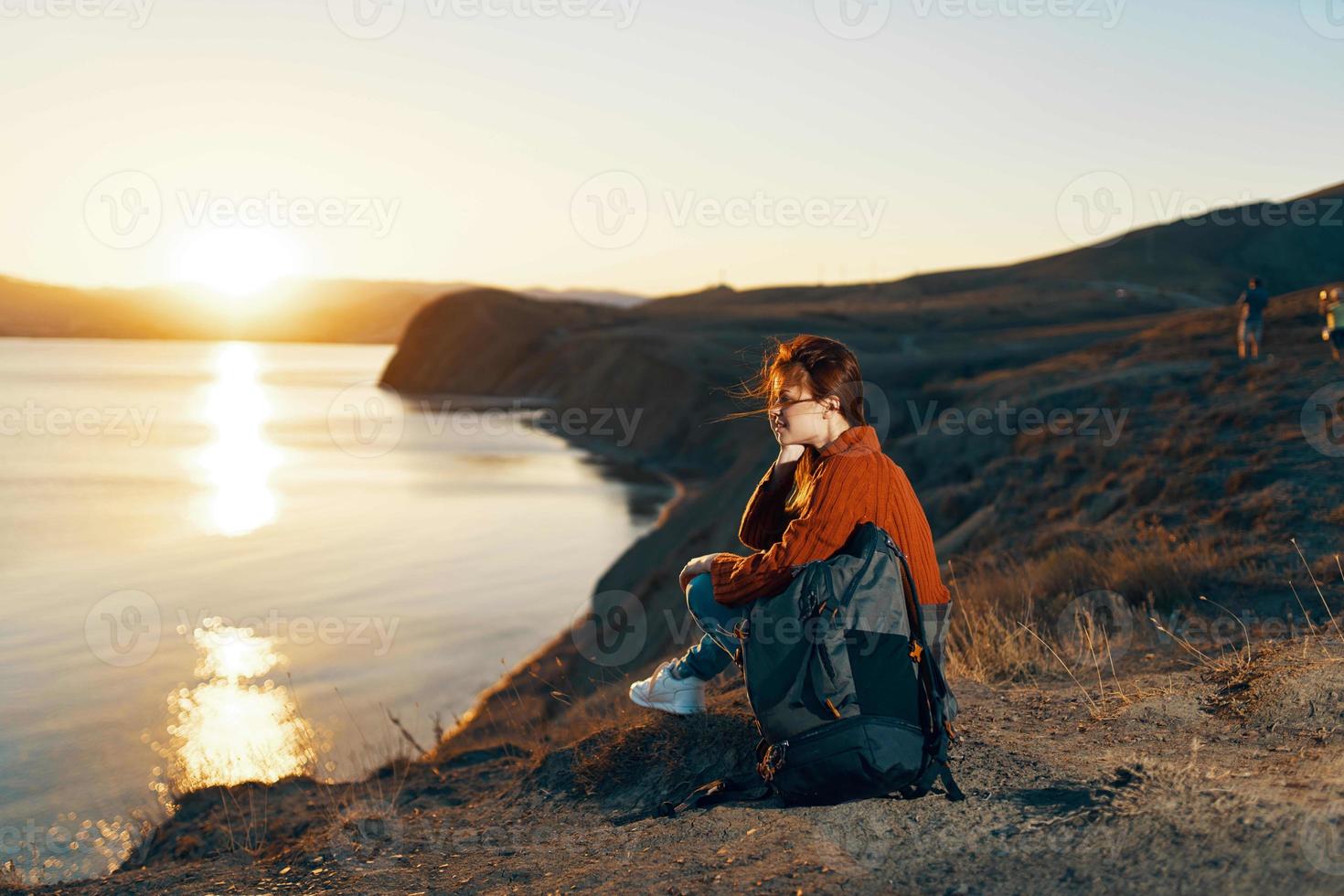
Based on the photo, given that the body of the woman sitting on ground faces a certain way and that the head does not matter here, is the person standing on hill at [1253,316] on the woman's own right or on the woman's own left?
on the woman's own right

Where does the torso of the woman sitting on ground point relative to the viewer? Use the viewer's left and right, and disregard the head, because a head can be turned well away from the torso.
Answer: facing to the left of the viewer

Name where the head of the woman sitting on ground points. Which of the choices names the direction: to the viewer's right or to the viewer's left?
to the viewer's left

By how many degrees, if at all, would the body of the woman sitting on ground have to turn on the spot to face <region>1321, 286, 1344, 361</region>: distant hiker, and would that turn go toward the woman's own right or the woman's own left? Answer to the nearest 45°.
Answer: approximately 135° to the woman's own right
